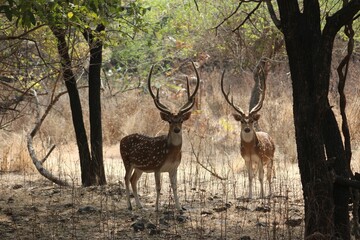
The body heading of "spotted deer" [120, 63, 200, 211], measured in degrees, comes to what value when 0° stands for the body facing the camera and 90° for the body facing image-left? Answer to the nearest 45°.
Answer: approximately 315°

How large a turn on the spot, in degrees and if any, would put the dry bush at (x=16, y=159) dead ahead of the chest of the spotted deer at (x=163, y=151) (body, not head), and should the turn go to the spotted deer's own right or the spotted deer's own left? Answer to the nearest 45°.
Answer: approximately 180°

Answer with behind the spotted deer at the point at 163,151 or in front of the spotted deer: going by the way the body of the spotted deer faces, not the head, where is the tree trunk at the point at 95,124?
behind
